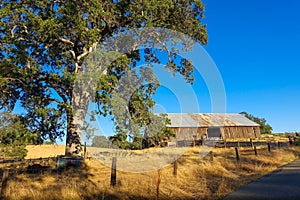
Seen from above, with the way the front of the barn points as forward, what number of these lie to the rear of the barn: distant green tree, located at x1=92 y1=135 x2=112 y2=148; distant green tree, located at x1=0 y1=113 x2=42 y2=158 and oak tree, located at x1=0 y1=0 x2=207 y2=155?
0

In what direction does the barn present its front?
toward the camera

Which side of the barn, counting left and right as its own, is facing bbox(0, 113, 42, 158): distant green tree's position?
right

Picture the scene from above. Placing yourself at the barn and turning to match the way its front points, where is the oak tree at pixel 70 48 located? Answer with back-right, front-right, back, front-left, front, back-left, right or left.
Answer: front
